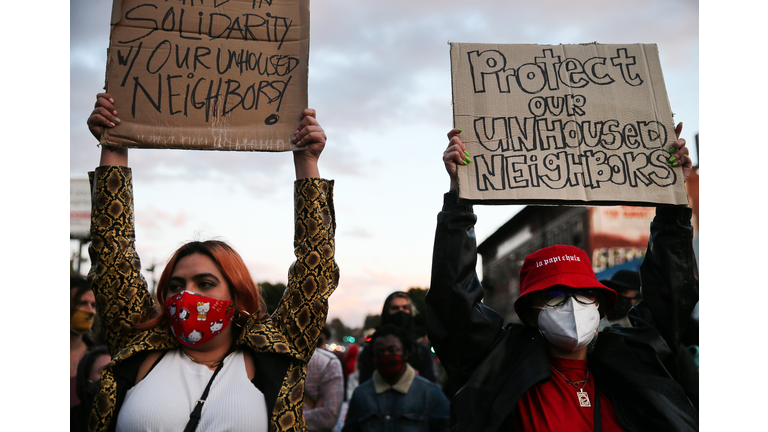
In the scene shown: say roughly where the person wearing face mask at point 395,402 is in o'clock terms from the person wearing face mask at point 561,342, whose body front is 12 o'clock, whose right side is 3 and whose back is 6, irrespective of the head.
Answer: the person wearing face mask at point 395,402 is roughly at 5 o'clock from the person wearing face mask at point 561,342.

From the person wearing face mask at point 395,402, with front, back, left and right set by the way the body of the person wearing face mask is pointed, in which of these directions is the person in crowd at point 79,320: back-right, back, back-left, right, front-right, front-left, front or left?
right

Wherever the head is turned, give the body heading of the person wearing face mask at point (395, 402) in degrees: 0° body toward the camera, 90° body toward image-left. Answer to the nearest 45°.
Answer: approximately 0°

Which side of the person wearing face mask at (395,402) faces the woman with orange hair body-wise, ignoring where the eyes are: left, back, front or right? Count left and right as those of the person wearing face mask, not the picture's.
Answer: front

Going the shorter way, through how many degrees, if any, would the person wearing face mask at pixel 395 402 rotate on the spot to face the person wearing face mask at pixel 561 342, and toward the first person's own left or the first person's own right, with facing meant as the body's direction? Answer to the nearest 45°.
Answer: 0° — they already face them

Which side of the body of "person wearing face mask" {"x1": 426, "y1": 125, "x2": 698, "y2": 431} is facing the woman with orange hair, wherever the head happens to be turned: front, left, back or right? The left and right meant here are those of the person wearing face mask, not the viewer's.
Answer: right

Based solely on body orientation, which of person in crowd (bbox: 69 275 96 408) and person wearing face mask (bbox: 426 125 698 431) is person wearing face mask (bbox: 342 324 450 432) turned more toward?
the person wearing face mask
